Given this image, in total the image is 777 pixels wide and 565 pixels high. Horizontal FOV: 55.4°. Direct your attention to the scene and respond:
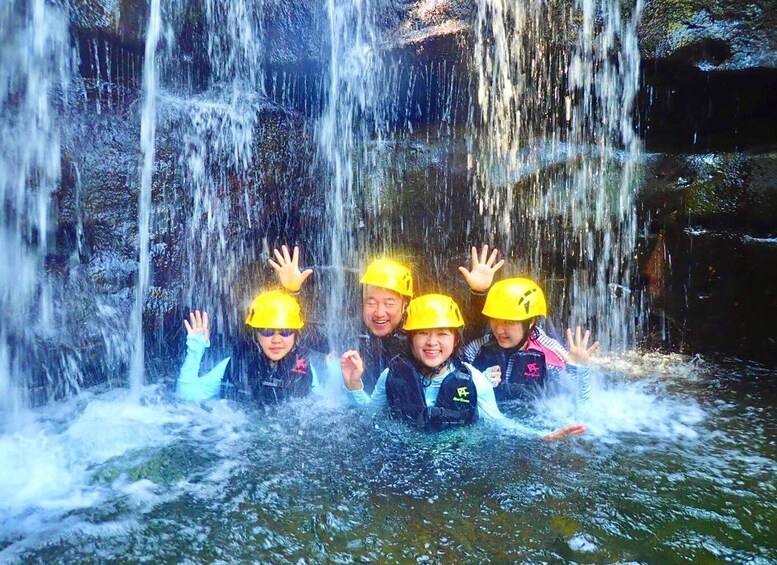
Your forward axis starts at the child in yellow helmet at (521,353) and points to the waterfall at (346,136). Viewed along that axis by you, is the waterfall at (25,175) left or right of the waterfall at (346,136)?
left

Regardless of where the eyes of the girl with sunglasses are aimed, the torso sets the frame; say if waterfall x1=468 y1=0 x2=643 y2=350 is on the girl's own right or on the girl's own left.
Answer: on the girl's own left

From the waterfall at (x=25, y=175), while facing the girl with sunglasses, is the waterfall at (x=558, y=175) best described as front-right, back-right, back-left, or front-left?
front-left

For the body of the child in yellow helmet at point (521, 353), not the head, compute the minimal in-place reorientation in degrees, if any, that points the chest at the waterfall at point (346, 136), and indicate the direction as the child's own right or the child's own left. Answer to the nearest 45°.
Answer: approximately 90° to the child's own right

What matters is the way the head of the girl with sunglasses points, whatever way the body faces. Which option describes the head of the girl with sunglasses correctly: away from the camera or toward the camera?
toward the camera

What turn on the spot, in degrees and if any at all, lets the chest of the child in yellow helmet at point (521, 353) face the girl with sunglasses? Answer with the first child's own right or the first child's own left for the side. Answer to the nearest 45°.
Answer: approximately 45° to the first child's own right

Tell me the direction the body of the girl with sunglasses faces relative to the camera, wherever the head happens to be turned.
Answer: toward the camera

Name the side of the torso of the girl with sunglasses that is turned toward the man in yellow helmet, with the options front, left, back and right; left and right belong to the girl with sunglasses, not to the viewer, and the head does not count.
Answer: left

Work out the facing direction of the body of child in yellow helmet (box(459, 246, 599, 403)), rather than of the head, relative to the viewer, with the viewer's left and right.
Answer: facing the viewer and to the left of the viewer
